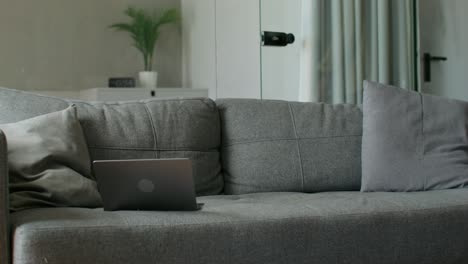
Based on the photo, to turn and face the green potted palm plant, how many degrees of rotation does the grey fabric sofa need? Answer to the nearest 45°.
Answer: approximately 180°

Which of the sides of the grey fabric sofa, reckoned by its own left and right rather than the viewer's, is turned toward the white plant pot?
back

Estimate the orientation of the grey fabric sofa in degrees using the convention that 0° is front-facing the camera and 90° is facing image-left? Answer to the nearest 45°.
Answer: approximately 0°

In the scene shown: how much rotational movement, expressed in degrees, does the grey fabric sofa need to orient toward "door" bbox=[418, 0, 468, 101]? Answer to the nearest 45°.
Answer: approximately 135° to its left

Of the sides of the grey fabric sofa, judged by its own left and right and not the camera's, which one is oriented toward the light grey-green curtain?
back
